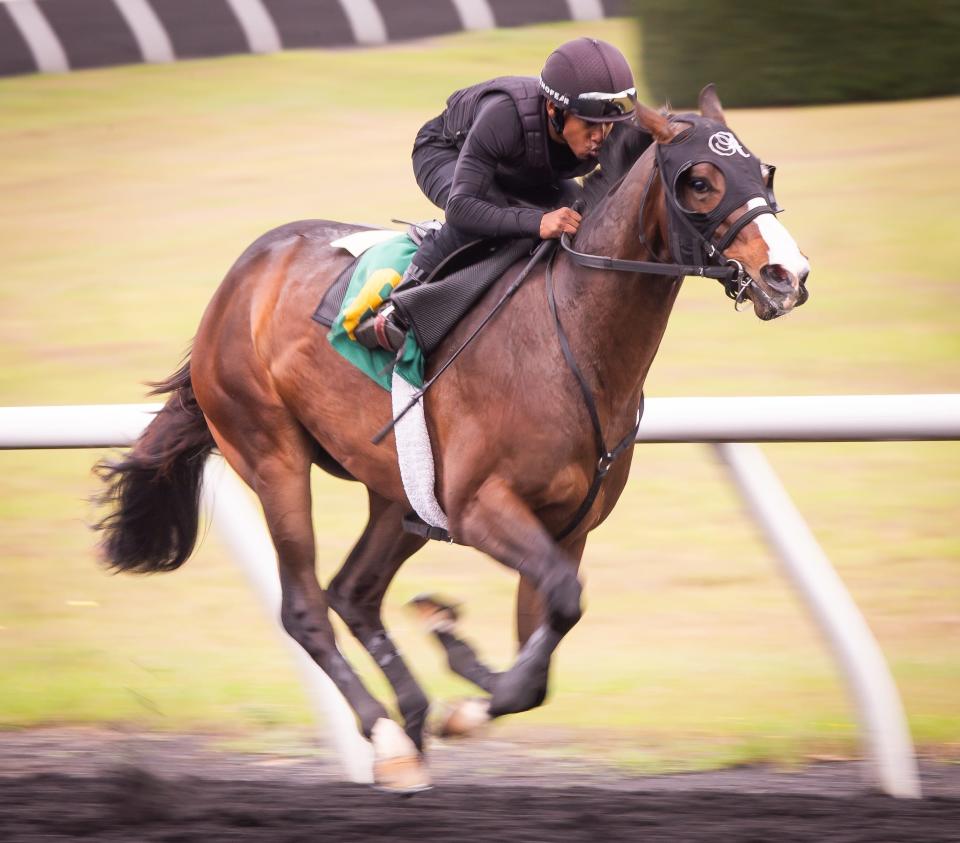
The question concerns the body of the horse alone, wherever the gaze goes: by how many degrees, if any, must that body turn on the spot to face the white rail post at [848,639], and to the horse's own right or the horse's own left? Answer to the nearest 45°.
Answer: approximately 45° to the horse's own left

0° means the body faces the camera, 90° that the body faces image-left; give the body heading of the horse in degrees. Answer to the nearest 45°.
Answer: approximately 315°
